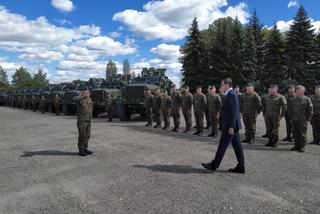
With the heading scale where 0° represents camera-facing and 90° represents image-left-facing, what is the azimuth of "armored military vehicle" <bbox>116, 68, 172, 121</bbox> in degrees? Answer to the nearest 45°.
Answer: approximately 45°

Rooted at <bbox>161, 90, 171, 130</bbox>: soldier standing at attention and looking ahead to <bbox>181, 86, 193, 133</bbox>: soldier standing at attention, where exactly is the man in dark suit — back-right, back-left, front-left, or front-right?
front-right

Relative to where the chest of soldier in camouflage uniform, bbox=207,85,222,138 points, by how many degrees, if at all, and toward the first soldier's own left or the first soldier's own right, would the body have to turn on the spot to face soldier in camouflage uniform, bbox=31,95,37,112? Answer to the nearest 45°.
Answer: approximately 90° to the first soldier's own right

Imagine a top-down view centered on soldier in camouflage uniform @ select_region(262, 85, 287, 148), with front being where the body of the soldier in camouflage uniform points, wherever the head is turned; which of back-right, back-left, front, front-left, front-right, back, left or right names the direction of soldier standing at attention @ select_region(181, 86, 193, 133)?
right

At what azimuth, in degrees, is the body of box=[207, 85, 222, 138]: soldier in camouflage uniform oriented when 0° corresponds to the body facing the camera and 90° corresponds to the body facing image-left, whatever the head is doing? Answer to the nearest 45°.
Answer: approximately 45°

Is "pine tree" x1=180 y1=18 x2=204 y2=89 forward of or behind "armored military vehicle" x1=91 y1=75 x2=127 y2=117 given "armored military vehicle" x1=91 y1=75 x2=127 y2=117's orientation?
behind

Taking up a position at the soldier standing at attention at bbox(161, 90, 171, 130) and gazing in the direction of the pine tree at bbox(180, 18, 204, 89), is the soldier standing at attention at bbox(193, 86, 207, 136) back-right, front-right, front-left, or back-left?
back-right

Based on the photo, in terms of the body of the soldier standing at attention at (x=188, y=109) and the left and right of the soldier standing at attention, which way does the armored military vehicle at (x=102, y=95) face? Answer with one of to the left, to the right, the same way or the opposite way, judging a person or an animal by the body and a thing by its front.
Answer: the same way

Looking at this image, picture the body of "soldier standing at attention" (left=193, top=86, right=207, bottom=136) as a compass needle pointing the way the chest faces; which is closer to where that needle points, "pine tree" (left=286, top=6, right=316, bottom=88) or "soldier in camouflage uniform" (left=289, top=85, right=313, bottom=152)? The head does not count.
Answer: the soldier in camouflage uniform

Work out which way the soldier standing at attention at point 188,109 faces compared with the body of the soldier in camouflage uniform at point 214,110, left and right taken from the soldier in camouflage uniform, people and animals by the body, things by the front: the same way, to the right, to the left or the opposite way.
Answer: the same way

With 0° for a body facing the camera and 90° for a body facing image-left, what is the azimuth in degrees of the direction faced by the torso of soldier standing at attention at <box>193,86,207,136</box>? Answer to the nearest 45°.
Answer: approximately 45°

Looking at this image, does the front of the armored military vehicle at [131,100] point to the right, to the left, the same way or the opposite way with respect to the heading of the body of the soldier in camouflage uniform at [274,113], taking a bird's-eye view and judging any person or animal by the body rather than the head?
the same way

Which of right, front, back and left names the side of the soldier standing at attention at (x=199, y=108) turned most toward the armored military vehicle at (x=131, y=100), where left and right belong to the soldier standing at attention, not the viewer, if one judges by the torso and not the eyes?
right

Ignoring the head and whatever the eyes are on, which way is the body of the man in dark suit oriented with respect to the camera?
to the viewer's left

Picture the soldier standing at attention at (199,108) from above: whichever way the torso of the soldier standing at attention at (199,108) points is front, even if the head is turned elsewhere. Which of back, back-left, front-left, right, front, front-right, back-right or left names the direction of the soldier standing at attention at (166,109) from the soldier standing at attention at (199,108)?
right

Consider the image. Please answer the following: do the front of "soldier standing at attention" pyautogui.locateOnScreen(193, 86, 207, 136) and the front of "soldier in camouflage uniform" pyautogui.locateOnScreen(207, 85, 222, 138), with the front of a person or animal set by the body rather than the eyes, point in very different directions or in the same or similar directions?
same or similar directions

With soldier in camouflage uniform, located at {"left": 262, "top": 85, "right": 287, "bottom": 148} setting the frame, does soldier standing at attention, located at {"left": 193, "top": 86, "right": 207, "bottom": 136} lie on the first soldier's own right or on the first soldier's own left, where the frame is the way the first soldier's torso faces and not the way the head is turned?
on the first soldier's own right

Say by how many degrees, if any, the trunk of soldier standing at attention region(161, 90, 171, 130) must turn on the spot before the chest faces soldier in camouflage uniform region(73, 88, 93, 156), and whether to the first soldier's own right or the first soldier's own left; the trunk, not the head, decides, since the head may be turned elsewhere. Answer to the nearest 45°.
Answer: approximately 45° to the first soldier's own left

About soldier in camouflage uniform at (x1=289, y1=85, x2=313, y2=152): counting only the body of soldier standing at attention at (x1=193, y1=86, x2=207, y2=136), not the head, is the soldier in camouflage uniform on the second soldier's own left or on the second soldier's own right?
on the second soldier's own left

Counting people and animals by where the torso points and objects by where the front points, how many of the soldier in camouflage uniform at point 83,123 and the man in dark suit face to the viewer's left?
1
